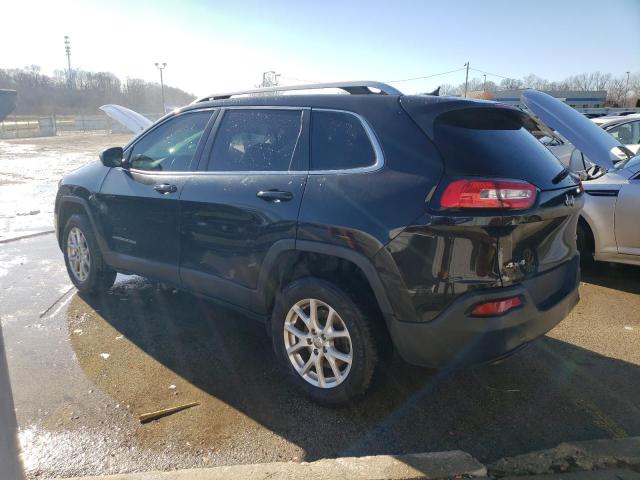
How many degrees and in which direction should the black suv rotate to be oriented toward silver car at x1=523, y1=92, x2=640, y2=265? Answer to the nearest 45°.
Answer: approximately 90° to its right

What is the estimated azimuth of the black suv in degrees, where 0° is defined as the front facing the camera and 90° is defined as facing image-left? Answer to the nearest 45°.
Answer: approximately 135°
